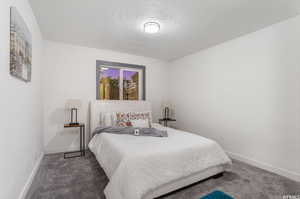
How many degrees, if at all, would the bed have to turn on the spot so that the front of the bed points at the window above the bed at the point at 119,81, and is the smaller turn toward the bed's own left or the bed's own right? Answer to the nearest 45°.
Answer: approximately 180°

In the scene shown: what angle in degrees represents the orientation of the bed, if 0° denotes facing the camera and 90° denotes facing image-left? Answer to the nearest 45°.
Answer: approximately 315°
